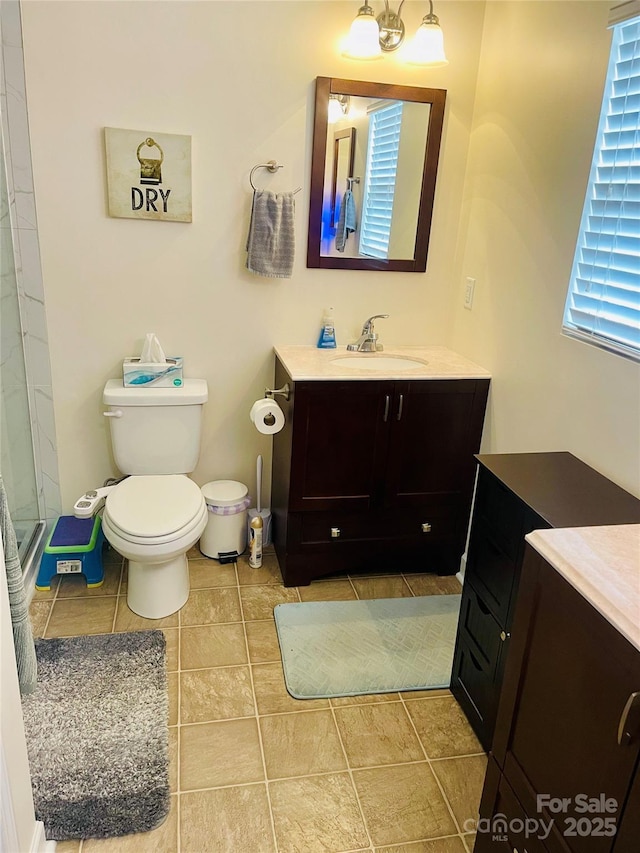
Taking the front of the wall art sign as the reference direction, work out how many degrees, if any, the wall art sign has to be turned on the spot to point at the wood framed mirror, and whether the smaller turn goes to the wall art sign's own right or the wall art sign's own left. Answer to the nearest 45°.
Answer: approximately 90° to the wall art sign's own left

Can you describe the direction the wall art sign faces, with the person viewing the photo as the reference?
facing the viewer

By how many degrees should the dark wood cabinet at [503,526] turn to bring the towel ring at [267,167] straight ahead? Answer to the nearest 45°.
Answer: approximately 90° to its right

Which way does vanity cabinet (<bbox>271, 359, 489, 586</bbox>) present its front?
toward the camera

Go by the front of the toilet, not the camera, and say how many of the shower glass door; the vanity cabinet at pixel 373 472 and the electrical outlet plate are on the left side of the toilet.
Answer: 2

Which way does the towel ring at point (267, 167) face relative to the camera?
toward the camera

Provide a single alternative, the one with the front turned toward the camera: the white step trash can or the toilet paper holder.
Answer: the white step trash can

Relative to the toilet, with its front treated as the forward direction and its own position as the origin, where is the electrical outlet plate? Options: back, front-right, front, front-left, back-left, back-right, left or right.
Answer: left

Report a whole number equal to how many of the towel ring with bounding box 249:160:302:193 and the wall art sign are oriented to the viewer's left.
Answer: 0

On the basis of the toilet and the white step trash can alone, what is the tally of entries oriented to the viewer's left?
0

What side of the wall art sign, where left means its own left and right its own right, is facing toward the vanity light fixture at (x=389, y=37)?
left

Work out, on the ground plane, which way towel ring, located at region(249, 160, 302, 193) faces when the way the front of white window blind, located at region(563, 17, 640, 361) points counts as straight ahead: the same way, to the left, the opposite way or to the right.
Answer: to the left

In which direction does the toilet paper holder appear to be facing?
to the viewer's left

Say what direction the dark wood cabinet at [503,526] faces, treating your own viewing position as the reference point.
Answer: facing the viewer and to the left of the viewer

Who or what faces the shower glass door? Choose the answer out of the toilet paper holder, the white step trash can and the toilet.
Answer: the toilet paper holder
